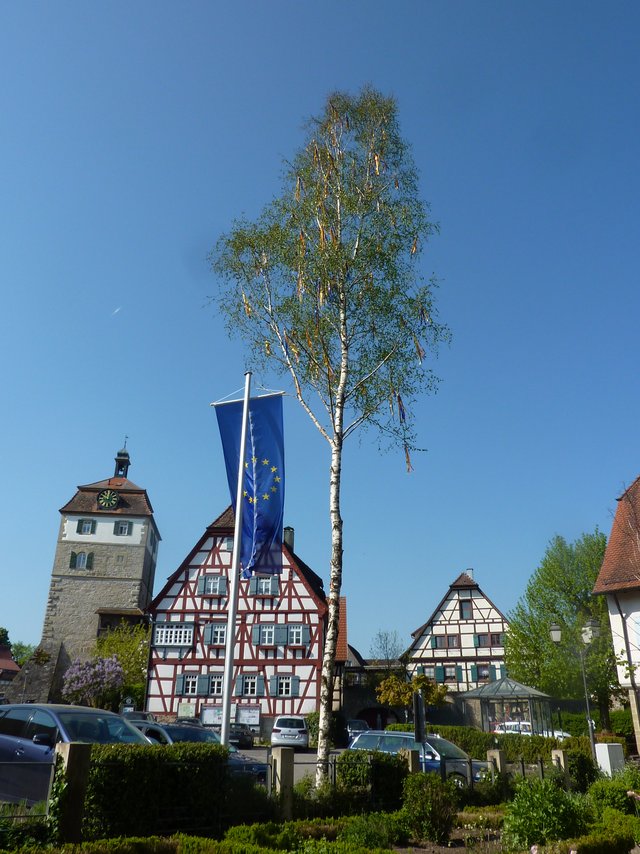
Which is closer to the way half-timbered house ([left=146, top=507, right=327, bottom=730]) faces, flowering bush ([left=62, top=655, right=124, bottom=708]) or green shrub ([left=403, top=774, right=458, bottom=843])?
the green shrub

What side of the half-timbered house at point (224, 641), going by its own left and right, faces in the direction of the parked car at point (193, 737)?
front

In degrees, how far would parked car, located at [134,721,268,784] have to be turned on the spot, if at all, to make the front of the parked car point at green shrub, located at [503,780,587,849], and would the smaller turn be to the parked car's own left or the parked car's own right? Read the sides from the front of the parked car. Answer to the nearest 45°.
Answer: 0° — it already faces it

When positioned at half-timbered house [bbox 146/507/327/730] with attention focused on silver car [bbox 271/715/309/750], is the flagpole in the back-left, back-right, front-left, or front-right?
front-right

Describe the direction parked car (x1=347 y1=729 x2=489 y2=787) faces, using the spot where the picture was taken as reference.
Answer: facing the viewer and to the right of the viewer

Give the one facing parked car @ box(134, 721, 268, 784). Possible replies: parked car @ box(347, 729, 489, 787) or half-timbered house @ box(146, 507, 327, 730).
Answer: the half-timbered house

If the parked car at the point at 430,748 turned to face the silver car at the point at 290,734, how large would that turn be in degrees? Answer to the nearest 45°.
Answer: approximately 135° to its left

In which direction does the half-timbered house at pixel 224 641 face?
toward the camera

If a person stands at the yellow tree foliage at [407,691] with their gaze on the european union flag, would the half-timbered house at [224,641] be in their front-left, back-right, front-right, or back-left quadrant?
front-right

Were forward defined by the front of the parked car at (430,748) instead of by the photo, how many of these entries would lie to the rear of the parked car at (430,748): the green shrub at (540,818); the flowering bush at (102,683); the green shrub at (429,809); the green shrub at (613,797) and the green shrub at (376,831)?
1

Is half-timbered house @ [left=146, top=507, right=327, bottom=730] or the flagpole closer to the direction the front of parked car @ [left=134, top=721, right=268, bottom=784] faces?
the flagpole

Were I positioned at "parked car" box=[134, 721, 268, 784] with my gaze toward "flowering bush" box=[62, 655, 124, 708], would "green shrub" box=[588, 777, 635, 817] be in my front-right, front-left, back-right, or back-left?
back-right

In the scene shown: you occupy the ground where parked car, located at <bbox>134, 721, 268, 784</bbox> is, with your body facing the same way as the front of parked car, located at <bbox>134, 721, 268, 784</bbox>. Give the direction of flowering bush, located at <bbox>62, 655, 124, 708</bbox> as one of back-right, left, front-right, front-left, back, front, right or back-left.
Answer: back-left

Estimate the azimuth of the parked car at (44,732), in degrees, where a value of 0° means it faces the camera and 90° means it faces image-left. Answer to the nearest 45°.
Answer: approximately 315°

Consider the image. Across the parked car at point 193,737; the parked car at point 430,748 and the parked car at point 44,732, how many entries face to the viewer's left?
0
